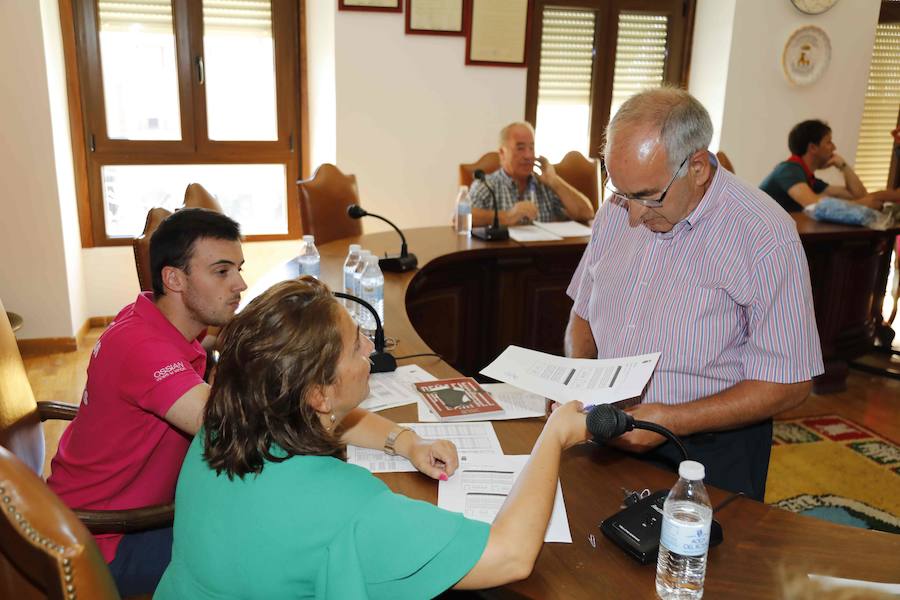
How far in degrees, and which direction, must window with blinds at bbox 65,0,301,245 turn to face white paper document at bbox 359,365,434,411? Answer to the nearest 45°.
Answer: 0° — it already faces it

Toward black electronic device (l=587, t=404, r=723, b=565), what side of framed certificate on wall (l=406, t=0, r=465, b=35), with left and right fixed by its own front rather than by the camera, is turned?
front

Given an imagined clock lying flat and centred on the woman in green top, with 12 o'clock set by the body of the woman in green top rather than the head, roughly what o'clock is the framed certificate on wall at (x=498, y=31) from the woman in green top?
The framed certificate on wall is roughly at 11 o'clock from the woman in green top.

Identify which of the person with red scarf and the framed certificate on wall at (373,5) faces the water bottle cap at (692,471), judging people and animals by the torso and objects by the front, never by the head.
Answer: the framed certificate on wall

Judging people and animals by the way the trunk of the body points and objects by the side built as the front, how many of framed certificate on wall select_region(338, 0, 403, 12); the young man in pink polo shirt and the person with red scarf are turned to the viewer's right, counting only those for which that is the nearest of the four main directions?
2

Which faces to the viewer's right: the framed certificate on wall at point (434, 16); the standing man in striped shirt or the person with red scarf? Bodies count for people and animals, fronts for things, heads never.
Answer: the person with red scarf

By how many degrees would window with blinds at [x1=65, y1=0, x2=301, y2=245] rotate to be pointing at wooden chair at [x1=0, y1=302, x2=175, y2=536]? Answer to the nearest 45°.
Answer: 0° — it already faces it

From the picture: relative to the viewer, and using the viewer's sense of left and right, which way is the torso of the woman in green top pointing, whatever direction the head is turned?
facing away from the viewer and to the right of the viewer

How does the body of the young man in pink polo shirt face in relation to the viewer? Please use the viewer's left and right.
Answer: facing to the right of the viewer

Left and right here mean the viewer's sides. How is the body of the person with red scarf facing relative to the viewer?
facing to the right of the viewer

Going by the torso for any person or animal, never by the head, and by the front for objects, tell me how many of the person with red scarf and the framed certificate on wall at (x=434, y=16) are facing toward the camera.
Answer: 1

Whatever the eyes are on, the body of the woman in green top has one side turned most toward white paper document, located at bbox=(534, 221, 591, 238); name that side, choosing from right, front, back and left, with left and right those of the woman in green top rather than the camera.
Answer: front

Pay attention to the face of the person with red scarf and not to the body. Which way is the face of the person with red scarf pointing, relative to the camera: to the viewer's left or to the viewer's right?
to the viewer's right

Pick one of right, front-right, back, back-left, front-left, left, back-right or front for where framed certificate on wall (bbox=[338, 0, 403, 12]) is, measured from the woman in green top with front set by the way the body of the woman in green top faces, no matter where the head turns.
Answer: front-left

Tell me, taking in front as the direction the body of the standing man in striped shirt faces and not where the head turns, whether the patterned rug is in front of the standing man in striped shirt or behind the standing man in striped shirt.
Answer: behind

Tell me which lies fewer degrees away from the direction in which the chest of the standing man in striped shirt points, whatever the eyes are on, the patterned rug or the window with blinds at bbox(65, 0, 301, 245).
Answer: the window with blinds
